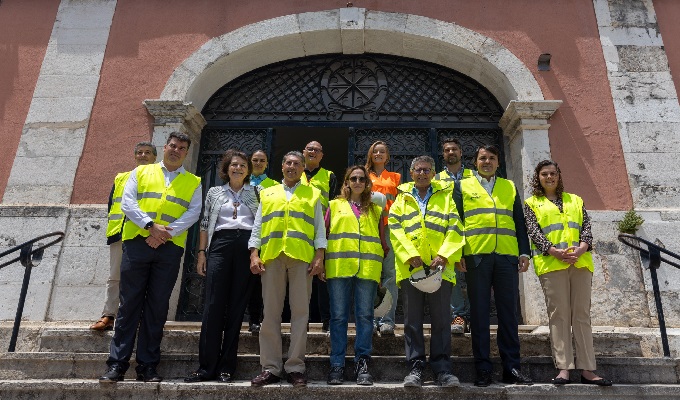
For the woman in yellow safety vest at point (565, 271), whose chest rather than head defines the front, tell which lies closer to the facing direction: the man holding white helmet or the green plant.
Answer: the man holding white helmet

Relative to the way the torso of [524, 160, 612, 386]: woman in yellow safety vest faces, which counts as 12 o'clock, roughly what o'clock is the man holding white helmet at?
The man holding white helmet is roughly at 2 o'clock from the woman in yellow safety vest.

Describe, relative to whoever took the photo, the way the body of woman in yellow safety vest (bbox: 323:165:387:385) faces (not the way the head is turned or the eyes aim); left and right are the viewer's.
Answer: facing the viewer

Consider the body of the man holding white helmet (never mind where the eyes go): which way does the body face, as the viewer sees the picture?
toward the camera

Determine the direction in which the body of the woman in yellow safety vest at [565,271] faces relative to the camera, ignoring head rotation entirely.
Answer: toward the camera

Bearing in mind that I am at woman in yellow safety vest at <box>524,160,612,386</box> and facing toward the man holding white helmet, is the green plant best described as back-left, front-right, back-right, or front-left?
back-right

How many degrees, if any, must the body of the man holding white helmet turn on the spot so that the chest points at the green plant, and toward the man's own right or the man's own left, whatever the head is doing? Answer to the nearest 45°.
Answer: approximately 135° to the man's own left

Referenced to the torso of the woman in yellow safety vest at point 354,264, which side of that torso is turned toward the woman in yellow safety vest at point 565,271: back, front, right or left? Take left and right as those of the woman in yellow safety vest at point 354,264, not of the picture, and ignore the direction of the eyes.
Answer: left

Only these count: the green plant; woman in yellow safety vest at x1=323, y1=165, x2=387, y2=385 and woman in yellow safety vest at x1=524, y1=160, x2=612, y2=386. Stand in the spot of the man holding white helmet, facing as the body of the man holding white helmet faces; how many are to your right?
1

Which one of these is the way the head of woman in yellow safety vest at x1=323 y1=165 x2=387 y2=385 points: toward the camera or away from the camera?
toward the camera

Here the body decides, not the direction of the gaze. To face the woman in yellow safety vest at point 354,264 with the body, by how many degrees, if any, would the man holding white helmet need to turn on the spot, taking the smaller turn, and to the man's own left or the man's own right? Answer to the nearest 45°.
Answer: approximately 90° to the man's own right

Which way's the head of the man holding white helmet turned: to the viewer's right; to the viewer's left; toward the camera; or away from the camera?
toward the camera

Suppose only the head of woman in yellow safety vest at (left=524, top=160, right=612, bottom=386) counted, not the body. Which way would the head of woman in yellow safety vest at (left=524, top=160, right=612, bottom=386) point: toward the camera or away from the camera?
toward the camera
